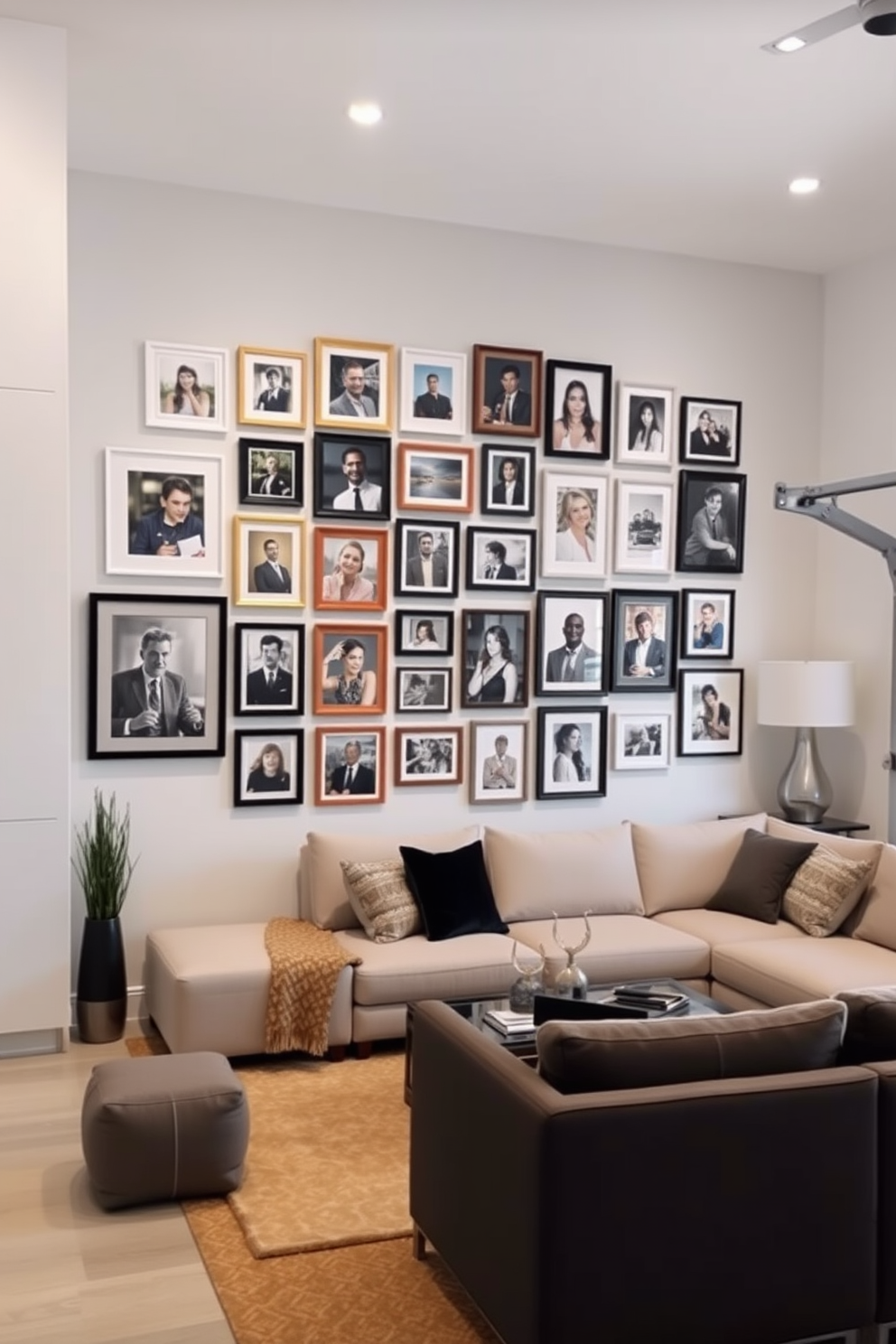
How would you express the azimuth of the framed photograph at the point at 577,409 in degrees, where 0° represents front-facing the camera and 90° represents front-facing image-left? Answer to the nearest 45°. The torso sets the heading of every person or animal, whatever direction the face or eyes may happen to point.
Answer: approximately 0°

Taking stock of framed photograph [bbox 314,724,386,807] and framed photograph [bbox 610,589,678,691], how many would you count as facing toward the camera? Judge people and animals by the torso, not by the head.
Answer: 2

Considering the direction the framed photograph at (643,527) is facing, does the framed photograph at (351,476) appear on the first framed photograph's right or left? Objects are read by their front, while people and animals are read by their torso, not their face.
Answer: on its right

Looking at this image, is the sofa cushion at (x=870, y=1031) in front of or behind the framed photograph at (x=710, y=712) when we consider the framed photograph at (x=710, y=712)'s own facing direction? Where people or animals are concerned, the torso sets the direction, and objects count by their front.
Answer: in front
